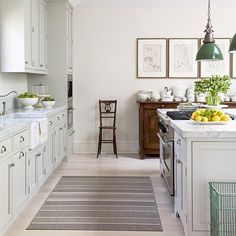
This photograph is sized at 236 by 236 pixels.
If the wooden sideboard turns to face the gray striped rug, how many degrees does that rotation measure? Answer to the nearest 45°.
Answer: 0° — it already faces it

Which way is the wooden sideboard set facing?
toward the camera

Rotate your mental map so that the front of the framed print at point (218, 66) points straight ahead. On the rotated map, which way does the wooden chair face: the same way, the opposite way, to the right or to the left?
the same way

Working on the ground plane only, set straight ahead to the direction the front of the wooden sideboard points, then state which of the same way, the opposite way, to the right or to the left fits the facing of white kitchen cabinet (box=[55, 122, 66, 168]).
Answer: to the left

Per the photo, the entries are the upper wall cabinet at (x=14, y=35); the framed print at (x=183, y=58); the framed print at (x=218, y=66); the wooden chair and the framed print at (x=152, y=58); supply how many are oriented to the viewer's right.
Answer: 1

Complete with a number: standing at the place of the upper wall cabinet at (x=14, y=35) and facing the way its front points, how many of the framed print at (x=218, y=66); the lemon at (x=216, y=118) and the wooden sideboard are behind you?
0

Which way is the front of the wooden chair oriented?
toward the camera

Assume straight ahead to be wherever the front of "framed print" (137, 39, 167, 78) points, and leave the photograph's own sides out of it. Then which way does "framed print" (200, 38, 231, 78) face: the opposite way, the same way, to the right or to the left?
the same way

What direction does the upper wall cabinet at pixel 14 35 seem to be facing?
to the viewer's right

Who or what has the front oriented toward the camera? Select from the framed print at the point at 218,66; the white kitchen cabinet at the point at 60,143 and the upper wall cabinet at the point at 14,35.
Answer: the framed print

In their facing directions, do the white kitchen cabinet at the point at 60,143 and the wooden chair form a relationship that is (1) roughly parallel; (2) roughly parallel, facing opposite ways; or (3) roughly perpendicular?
roughly perpendicular

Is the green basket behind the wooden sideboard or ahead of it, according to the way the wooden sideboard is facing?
ahead

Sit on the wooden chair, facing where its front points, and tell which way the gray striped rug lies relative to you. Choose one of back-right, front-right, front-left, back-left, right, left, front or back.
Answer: front

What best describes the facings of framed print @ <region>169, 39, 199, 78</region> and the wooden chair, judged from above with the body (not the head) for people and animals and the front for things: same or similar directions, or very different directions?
same or similar directions

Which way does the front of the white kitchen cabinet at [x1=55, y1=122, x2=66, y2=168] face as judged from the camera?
facing to the right of the viewer

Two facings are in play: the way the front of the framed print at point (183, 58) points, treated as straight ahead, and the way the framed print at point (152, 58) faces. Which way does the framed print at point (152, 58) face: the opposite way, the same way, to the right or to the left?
the same way

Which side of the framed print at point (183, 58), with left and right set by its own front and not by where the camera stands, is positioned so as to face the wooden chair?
right

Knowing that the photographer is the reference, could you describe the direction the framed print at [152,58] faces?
facing the viewer

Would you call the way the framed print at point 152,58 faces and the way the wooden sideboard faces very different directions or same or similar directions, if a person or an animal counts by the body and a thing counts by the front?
same or similar directions
